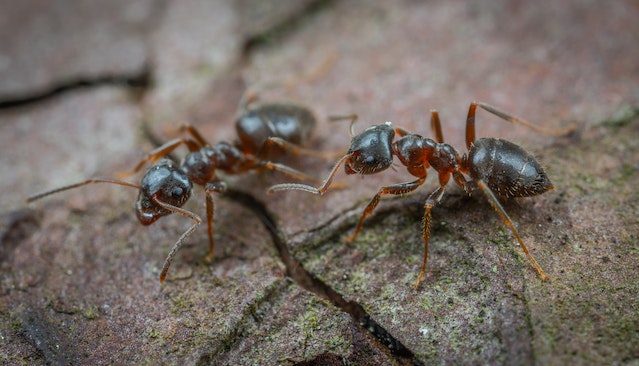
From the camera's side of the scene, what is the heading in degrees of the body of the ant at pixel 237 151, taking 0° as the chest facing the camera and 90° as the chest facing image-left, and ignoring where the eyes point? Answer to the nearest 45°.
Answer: approximately 45°

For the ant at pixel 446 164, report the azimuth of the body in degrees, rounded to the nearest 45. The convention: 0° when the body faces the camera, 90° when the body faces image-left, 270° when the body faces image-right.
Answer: approximately 90°

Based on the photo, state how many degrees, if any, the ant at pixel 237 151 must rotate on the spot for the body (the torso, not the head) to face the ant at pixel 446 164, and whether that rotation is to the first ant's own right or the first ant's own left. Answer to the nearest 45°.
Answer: approximately 90° to the first ant's own left

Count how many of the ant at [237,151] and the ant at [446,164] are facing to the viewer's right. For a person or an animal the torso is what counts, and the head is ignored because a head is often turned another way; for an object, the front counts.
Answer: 0

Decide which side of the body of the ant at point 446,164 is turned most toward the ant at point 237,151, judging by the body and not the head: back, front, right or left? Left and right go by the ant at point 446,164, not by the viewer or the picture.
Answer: front
